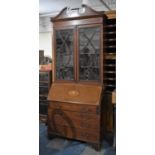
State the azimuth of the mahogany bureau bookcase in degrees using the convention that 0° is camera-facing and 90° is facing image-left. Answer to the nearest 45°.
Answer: approximately 45°
